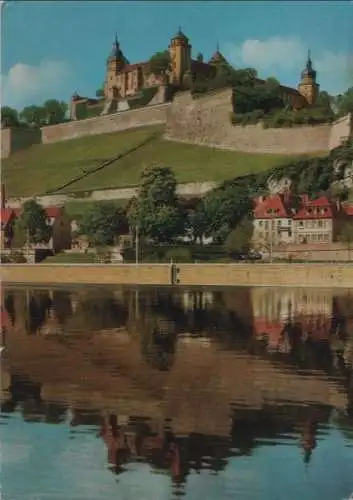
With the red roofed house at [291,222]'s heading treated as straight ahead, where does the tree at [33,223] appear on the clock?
The tree is roughly at 2 o'clock from the red roofed house.

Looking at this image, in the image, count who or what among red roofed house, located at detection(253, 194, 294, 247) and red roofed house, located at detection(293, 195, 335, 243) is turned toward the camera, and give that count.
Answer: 2

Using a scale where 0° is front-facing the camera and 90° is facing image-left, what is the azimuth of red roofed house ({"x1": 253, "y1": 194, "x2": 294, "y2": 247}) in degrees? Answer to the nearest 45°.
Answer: approximately 0°

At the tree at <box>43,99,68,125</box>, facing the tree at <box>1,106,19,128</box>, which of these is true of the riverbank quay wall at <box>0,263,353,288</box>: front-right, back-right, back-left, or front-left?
back-left

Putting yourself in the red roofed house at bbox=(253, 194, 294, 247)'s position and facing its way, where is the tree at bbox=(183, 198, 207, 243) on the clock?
The tree is roughly at 2 o'clock from the red roofed house.

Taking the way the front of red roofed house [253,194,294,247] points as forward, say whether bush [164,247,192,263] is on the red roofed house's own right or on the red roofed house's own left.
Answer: on the red roofed house's own right

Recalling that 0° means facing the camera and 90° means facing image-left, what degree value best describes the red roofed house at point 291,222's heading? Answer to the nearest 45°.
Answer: approximately 0°
